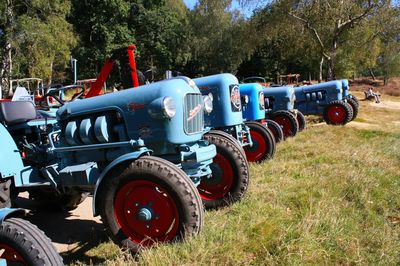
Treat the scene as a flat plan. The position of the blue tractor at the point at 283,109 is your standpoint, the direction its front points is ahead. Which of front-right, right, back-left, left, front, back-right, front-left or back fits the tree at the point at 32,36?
back

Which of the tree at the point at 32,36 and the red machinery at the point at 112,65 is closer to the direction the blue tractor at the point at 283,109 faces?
the red machinery

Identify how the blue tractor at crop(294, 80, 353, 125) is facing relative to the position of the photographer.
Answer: facing to the right of the viewer

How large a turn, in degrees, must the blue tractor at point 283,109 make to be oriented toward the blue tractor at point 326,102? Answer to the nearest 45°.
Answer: approximately 90° to its left

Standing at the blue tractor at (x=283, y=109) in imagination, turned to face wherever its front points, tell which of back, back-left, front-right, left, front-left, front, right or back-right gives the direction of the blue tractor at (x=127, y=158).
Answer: front-right

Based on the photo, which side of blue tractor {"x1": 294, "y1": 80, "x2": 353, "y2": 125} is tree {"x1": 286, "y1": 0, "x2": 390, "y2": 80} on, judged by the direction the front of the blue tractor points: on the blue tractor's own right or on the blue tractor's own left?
on the blue tractor's own left

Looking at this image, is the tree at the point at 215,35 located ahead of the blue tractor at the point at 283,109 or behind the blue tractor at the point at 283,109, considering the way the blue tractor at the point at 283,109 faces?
behind

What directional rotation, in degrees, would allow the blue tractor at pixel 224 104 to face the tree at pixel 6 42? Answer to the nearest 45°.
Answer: approximately 180°

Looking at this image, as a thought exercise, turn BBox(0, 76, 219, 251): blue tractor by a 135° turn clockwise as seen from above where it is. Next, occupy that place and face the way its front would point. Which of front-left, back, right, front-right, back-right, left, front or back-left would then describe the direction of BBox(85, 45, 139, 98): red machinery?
right

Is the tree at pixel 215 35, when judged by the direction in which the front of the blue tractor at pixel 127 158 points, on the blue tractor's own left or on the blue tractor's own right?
on the blue tractor's own left

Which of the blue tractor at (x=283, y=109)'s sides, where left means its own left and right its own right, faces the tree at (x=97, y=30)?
back

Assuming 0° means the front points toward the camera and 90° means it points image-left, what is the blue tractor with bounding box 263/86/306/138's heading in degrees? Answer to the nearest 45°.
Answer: approximately 315°

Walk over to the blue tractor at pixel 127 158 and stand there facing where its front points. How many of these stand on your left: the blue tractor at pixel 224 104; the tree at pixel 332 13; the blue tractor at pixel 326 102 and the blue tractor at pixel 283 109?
4

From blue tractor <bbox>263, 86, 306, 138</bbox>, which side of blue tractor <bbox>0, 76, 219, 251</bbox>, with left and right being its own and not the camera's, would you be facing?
left

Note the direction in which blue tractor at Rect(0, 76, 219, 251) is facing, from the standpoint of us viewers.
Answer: facing the viewer and to the right of the viewer
